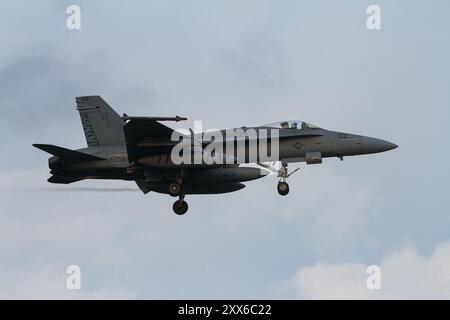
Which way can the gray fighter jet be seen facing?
to the viewer's right
